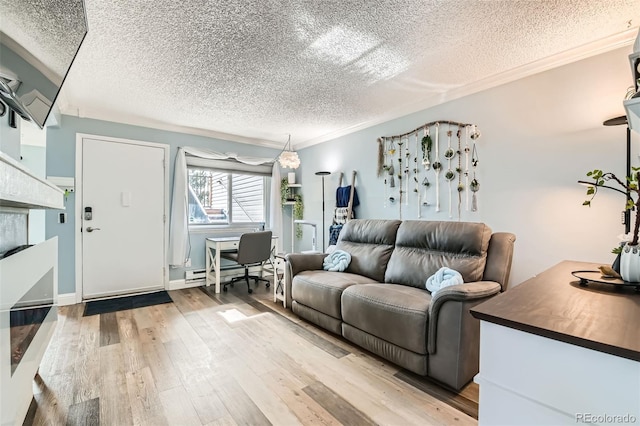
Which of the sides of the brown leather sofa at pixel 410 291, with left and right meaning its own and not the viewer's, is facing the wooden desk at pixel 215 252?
right

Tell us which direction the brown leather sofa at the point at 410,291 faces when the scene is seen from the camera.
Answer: facing the viewer and to the left of the viewer

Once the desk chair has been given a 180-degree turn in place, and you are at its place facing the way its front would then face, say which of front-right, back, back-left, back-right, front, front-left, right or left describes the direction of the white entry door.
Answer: back-right

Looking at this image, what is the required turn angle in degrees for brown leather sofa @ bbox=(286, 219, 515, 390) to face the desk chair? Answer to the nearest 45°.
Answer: approximately 90° to its right

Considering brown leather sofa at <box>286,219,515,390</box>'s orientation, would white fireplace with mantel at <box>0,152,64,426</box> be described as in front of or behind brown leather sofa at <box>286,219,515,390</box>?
in front

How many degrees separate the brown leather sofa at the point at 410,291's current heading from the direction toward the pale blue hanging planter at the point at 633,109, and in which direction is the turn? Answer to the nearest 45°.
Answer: approximately 90° to its left

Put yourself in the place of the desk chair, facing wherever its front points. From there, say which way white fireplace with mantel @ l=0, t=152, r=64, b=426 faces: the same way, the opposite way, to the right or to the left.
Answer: to the right

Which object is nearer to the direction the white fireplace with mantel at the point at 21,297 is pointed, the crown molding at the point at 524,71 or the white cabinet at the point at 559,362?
the crown molding

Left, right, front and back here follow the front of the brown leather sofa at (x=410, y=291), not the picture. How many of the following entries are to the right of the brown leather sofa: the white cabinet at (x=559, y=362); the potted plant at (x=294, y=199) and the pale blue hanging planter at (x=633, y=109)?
1

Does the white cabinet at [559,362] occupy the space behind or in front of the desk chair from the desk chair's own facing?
behind

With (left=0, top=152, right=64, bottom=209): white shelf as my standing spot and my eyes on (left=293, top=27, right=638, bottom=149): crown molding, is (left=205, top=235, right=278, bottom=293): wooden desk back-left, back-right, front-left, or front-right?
front-left

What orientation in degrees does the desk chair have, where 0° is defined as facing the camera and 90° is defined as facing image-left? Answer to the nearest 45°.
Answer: approximately 135°

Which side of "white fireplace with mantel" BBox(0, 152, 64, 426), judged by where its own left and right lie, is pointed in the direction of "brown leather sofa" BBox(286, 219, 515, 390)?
front

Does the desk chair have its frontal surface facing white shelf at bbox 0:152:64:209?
no

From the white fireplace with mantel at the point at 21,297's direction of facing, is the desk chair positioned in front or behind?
in front

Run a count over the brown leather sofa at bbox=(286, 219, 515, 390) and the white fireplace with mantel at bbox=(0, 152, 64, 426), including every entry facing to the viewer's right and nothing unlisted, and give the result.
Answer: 1

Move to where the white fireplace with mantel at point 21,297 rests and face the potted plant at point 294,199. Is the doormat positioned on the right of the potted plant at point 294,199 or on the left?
left

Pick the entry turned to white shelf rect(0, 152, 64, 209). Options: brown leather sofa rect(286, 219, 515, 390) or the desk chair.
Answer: the brown leather sofa

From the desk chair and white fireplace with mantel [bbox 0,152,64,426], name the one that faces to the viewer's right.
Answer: the white fireplace with mantel

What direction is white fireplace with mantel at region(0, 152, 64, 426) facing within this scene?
to the viewer's right

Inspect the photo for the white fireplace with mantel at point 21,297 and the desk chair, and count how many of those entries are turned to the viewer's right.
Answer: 1
